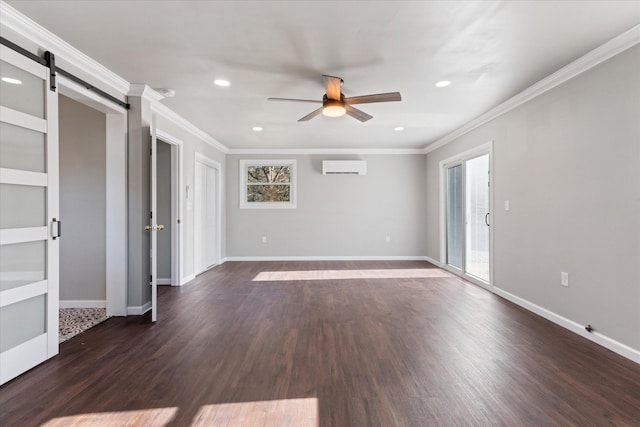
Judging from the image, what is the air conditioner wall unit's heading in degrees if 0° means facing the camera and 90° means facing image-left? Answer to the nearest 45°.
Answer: approximately 0°

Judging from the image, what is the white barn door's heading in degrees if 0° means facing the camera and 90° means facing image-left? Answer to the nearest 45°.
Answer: approximately 315°

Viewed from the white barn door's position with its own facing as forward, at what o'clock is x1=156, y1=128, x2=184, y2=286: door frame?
The door frame is roughly at 9 o'clock from the white barn door.

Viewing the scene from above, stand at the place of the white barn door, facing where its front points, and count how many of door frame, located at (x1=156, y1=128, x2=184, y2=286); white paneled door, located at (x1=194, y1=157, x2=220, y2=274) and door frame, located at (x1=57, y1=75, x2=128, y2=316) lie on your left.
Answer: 3

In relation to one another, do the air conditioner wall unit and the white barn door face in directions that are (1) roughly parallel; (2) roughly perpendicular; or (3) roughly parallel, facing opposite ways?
roughly perpendicular

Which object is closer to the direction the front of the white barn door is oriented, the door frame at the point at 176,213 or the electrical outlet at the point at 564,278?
the electrical outlet

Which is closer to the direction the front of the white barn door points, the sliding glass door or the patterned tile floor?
the sliding glass door

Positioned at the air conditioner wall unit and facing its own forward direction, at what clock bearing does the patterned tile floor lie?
The patterned tile floor is roughly at 1 o'clock from the air conditioner wall unit.

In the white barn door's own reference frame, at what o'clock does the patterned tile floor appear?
The patterned tile floor is roughly at 8 o'clock from the white barn door.

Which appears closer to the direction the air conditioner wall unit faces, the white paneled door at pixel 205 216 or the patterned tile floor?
the patterned tile floor

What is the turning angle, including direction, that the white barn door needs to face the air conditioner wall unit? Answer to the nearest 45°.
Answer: approximately 45° to its left

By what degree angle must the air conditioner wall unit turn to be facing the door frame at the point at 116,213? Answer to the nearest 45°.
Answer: approximately 45° to its right

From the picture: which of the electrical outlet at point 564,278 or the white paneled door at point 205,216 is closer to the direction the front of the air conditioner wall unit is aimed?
the electrical outlet

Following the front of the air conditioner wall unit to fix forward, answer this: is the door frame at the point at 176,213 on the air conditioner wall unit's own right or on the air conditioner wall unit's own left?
on the air conditioner wall unit's own right

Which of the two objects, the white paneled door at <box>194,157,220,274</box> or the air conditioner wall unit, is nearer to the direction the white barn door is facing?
the air conditioner wall unit
